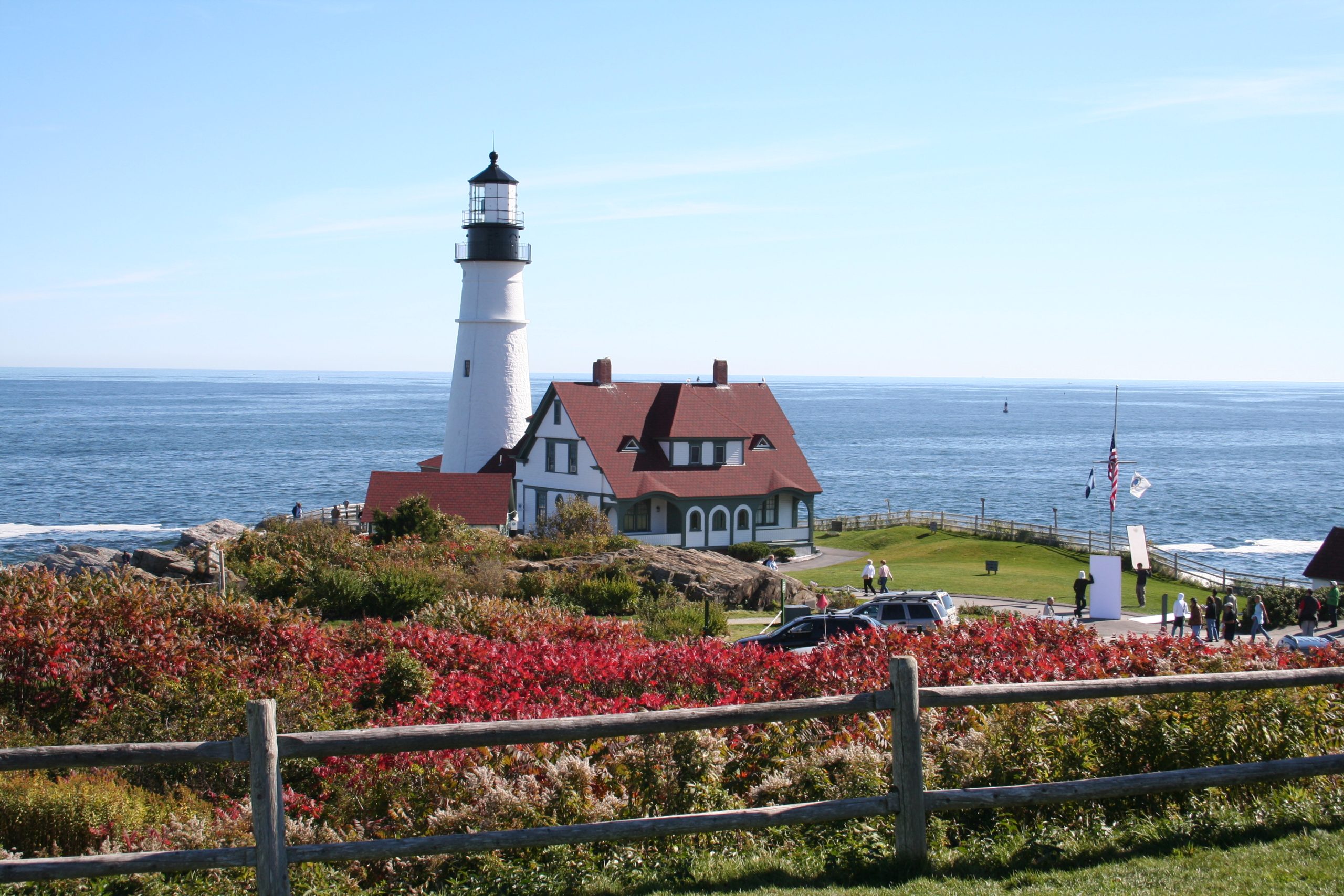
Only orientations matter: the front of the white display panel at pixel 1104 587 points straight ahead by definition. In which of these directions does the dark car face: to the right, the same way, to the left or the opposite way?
to the right

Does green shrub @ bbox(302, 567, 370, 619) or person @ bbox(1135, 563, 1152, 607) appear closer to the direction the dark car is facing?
the green shrub

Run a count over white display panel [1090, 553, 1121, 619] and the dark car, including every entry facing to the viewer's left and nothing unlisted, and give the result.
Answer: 1

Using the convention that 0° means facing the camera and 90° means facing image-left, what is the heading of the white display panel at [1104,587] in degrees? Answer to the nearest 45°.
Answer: approximately 0°

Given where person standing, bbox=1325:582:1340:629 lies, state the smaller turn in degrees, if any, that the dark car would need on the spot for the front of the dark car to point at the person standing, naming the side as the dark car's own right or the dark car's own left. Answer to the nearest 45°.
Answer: approximately 135° to the dark car's own right

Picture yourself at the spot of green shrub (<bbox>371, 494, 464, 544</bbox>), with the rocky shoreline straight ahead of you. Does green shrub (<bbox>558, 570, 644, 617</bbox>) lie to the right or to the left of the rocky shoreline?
left

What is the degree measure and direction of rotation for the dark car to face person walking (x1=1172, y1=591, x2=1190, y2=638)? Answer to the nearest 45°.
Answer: approximately 135° to its right

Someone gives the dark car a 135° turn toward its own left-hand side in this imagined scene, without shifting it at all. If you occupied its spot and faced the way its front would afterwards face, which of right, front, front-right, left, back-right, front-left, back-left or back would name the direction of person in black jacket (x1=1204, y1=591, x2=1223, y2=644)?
left

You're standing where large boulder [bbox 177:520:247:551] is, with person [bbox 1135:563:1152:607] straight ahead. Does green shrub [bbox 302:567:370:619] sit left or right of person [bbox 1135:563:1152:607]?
right

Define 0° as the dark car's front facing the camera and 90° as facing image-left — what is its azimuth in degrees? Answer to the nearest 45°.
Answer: approximately 90°

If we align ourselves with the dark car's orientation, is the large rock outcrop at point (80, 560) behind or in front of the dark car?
in front
